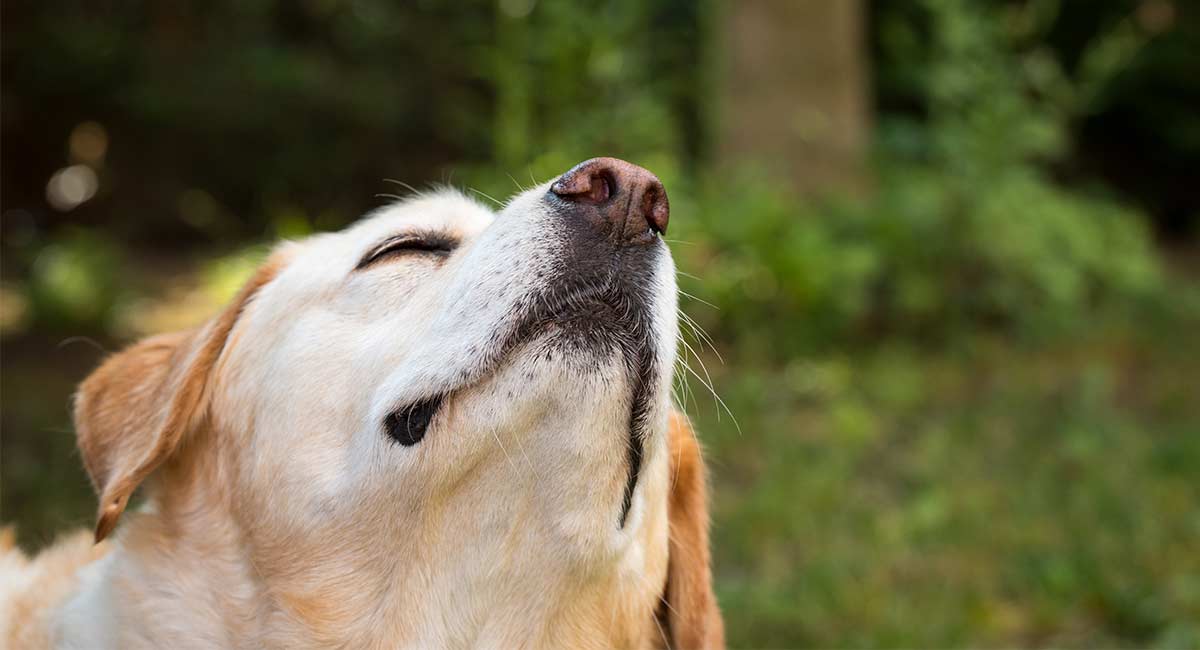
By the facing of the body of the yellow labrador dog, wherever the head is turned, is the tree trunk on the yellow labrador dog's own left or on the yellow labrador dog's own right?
on the yellow labrador dog's own left

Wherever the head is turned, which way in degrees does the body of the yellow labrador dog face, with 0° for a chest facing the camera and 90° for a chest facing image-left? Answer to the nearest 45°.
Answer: approximately 315°
